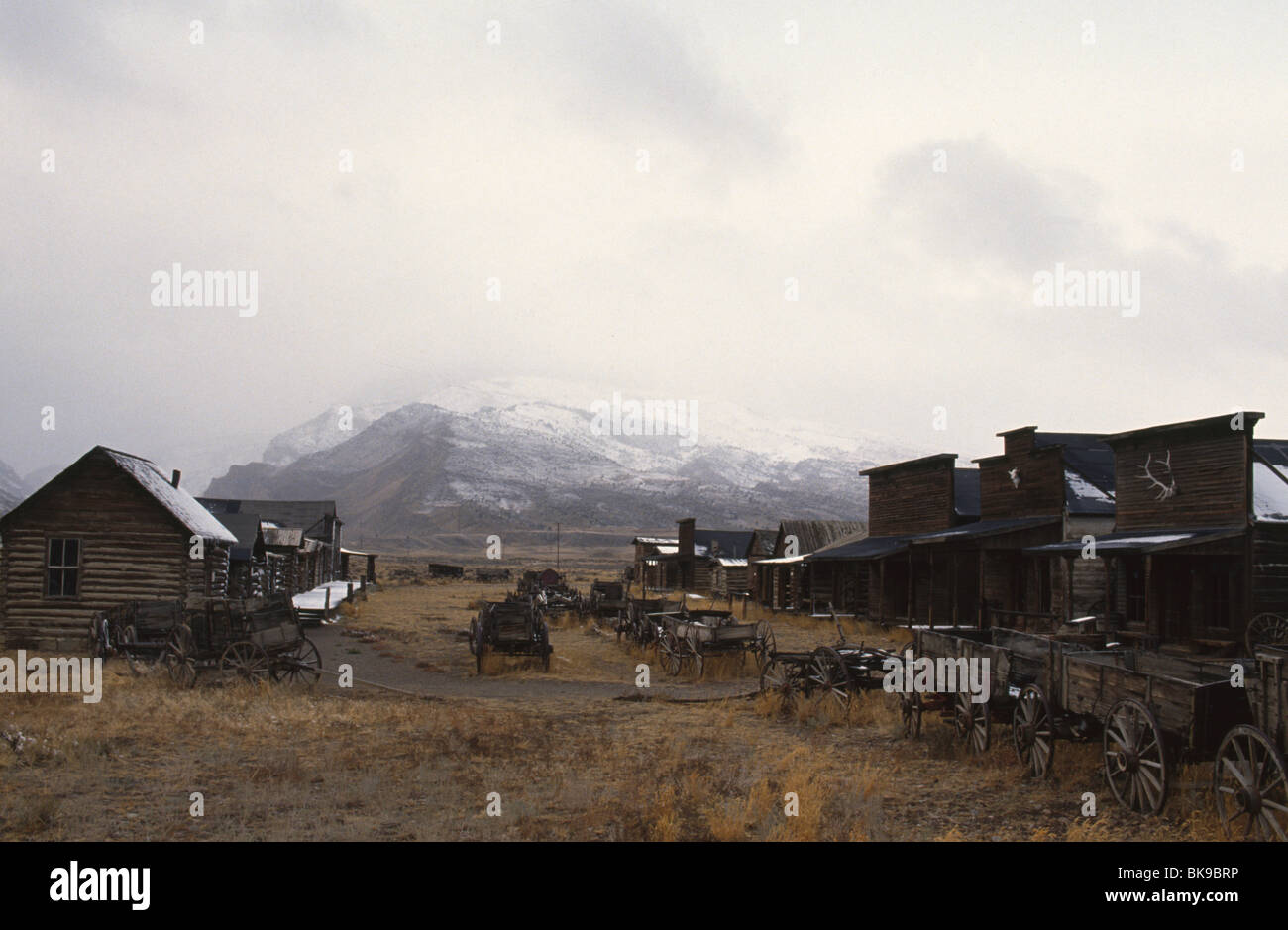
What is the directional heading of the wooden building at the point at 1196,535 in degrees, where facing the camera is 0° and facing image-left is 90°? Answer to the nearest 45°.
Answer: approximately 45°

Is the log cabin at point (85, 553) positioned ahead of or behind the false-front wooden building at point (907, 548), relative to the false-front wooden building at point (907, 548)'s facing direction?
ahead

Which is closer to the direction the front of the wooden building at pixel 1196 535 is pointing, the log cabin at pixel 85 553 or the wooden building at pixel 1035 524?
the log cabin

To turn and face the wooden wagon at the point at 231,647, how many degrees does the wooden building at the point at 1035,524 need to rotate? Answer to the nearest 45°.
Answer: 0° — it already faces it

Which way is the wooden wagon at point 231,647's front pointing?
to the viewer's right

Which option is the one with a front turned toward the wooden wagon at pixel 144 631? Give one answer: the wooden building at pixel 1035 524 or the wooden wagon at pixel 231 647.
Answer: the wooden building
